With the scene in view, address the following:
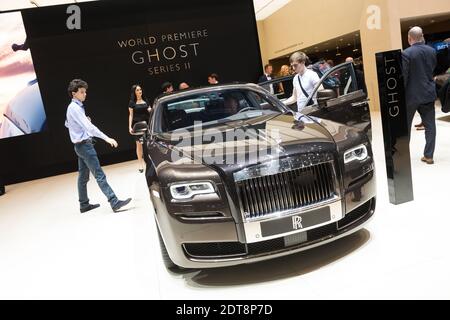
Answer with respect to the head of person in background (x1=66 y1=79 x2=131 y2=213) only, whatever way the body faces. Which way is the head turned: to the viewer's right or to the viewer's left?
to the viewer's right

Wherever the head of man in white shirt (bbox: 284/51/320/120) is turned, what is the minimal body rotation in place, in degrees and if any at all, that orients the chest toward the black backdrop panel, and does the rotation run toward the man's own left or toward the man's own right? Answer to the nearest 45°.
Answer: approximately 90° to the man's own right

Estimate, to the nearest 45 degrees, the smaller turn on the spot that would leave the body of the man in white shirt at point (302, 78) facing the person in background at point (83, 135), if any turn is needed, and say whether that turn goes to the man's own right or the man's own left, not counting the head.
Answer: approximately 45° to the man's own right

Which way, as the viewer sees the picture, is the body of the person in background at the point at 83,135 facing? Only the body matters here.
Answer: to the viewer's right

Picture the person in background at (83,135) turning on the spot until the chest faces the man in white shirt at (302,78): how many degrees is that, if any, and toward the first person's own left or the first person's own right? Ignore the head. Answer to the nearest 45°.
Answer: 0° — they already face them

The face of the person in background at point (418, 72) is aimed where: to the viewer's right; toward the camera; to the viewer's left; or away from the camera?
away from the camera

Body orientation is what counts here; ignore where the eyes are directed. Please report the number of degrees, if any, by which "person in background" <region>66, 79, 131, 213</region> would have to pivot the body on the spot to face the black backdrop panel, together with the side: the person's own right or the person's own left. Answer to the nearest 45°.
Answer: approximately 90° to the person's own left

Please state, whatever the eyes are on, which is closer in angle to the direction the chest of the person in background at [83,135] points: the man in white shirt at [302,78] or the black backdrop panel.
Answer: the man in white shirt

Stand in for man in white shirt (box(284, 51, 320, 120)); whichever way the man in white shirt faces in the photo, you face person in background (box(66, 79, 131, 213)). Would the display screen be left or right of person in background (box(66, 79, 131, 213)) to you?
right

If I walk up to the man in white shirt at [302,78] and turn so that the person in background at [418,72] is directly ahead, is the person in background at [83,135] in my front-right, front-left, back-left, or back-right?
back-right

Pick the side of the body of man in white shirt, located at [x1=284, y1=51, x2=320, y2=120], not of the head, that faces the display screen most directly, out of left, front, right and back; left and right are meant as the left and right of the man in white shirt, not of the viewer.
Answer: right

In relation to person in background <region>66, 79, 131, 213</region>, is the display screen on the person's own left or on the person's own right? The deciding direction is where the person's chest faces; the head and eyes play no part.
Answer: on the person's own left

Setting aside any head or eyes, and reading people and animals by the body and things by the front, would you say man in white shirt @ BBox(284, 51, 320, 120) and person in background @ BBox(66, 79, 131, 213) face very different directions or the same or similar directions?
very different directions
